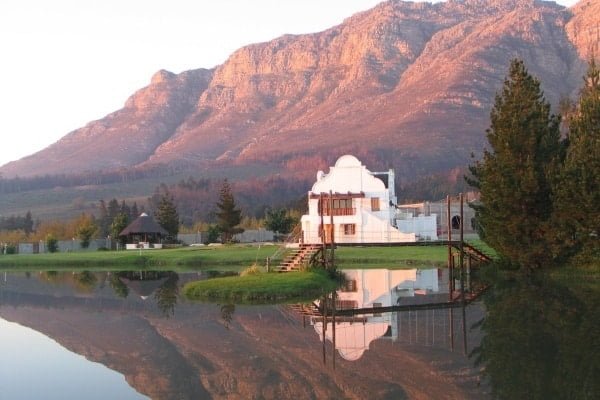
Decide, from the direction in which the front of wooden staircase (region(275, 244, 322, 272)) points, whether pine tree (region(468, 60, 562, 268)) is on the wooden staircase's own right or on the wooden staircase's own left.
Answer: on the wooden staircase's own left

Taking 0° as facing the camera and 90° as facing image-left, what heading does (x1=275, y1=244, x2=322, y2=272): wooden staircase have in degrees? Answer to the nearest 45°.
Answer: approximately 45°
